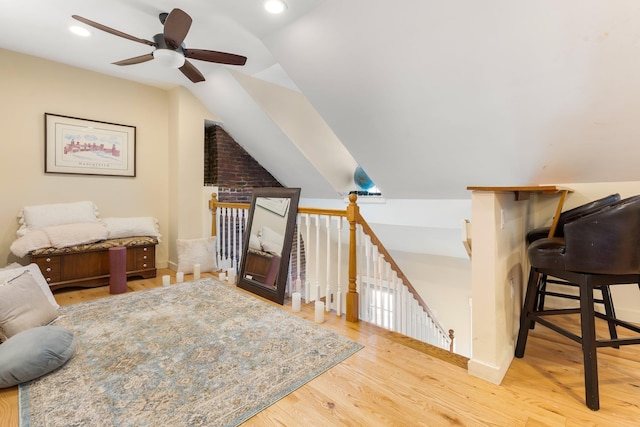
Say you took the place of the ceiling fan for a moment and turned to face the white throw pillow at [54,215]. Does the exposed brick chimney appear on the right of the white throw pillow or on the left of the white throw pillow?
right

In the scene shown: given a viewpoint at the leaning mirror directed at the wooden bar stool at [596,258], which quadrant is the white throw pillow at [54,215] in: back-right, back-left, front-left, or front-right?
back-right

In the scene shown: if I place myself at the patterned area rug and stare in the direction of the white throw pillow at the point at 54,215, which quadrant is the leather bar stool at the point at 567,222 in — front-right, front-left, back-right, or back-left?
back-right

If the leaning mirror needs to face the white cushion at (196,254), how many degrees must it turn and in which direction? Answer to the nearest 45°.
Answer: approximately 90° to its right

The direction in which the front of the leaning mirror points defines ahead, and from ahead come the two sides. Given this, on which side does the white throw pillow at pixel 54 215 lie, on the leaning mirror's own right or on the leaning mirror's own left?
on the leaning mirror's own right

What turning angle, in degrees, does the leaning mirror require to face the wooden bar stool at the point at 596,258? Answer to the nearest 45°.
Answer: approximately 90° to its left

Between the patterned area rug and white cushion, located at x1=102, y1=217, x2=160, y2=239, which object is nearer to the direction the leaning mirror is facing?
the patterned area rug

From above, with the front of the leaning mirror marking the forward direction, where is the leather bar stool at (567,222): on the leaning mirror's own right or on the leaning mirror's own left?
on the leaning mirror's own left

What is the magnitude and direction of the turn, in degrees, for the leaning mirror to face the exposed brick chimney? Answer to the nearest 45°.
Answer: approximately 135° to its right

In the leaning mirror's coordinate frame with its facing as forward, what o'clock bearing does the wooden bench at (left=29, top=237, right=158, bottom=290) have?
The wooden bench is roughly at 2 o'clock from the leaning mirror.

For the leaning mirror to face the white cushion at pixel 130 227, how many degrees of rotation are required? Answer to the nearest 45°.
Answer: approximately 90° to its right

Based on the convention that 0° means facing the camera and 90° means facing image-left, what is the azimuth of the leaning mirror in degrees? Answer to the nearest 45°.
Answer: approximately 45°
